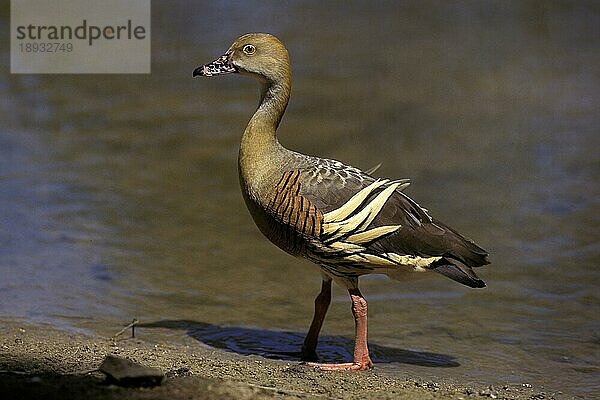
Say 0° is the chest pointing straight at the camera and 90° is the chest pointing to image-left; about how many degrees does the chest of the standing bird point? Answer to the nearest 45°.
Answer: approximately 90°

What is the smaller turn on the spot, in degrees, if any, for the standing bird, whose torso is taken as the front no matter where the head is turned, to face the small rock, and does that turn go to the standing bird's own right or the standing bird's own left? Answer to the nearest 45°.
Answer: approximately 45° to the standing bird's own left
